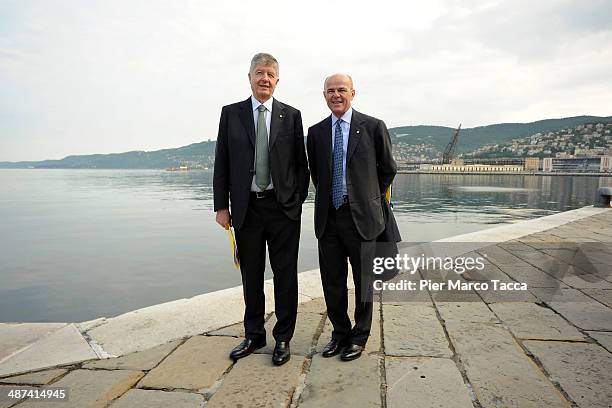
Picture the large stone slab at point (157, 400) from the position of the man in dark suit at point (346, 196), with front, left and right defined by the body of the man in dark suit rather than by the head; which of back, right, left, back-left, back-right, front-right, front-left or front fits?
front

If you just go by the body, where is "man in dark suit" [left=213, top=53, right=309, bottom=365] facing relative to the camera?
toward the camera

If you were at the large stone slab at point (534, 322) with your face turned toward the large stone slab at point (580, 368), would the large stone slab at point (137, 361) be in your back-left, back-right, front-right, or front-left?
front-right

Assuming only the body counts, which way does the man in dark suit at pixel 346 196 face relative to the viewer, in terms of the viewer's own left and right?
facing the viewer and to the left of the viewer

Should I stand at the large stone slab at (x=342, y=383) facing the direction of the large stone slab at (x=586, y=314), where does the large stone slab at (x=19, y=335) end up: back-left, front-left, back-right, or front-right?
back-left

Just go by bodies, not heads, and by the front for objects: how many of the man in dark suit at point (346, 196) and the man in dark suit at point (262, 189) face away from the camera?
0

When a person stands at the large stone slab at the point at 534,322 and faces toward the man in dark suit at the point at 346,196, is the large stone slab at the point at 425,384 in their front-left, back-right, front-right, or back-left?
front-left

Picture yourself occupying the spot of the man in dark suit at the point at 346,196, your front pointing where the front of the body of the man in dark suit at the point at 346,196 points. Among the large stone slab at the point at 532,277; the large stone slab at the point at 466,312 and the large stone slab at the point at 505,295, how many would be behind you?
3

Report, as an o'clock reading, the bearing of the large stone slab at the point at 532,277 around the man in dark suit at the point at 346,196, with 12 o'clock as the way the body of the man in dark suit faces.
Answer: The large stone slab is roughly at 6 o'clock from the man in dark suit.

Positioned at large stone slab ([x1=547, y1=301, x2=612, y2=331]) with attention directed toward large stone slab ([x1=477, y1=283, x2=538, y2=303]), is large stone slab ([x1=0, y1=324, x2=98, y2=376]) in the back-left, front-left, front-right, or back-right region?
front-left

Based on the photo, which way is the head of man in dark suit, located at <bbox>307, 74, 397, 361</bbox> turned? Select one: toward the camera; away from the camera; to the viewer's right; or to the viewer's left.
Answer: toward the camera
